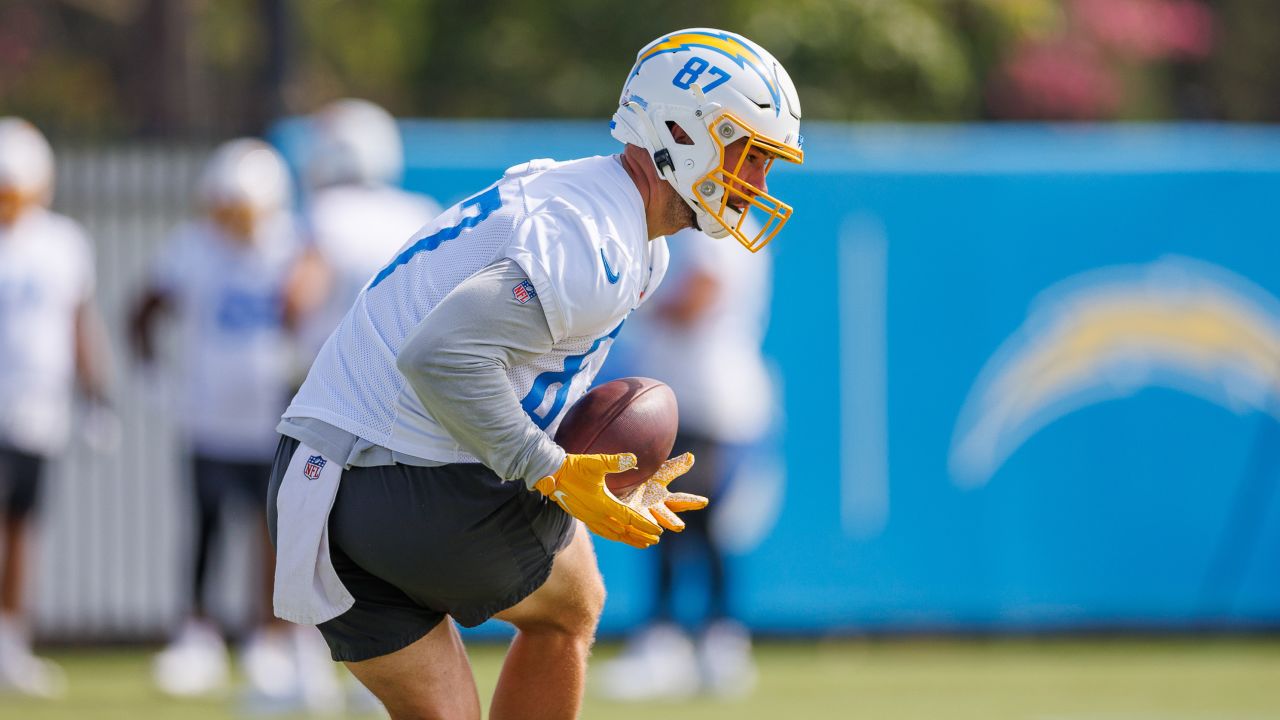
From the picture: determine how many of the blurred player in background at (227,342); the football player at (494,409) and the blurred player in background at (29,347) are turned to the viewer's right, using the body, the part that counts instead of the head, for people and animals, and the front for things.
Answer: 1

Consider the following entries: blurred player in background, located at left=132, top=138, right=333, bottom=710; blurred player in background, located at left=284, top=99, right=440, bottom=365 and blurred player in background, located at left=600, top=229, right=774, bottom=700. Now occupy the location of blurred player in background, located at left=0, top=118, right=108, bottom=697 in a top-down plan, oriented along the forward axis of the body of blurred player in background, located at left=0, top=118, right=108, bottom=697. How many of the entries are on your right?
0

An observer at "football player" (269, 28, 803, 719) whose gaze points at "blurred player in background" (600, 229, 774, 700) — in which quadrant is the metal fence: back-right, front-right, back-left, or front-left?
front-left

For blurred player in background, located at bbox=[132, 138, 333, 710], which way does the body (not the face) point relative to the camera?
toward the camera

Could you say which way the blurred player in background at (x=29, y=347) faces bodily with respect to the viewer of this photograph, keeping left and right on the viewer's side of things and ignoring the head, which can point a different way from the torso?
facing the viewer

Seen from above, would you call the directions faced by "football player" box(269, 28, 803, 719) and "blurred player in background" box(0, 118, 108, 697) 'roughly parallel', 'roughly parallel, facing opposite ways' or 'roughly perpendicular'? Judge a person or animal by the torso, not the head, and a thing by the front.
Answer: roughly perpendicular

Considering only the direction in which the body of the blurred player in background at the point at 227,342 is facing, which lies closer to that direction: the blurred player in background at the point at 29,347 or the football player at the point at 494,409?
the football player

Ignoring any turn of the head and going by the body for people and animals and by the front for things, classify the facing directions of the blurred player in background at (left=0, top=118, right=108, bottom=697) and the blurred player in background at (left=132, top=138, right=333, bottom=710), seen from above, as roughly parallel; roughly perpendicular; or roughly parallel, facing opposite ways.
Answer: roughly parallel

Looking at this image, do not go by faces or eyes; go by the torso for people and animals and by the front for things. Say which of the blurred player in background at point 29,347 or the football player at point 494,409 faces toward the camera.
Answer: the blurred player in background

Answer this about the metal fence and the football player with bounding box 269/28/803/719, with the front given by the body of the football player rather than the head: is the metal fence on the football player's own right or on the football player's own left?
on the football player's own left

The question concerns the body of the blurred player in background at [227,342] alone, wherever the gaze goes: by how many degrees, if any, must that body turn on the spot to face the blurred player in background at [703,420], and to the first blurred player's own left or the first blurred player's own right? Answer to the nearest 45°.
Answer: approximately 90° to the first blurred player's own left

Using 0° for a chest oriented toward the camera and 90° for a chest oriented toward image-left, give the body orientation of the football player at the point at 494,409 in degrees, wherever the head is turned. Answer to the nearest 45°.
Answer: approximately 270°

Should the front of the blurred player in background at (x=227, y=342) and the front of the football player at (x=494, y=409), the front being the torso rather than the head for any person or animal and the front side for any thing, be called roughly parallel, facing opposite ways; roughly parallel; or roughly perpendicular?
roughly perpendicular

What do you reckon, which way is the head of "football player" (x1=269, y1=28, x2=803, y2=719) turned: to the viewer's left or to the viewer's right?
to the viewer's right

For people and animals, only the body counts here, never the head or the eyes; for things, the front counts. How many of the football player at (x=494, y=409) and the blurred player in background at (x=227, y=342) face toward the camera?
1
